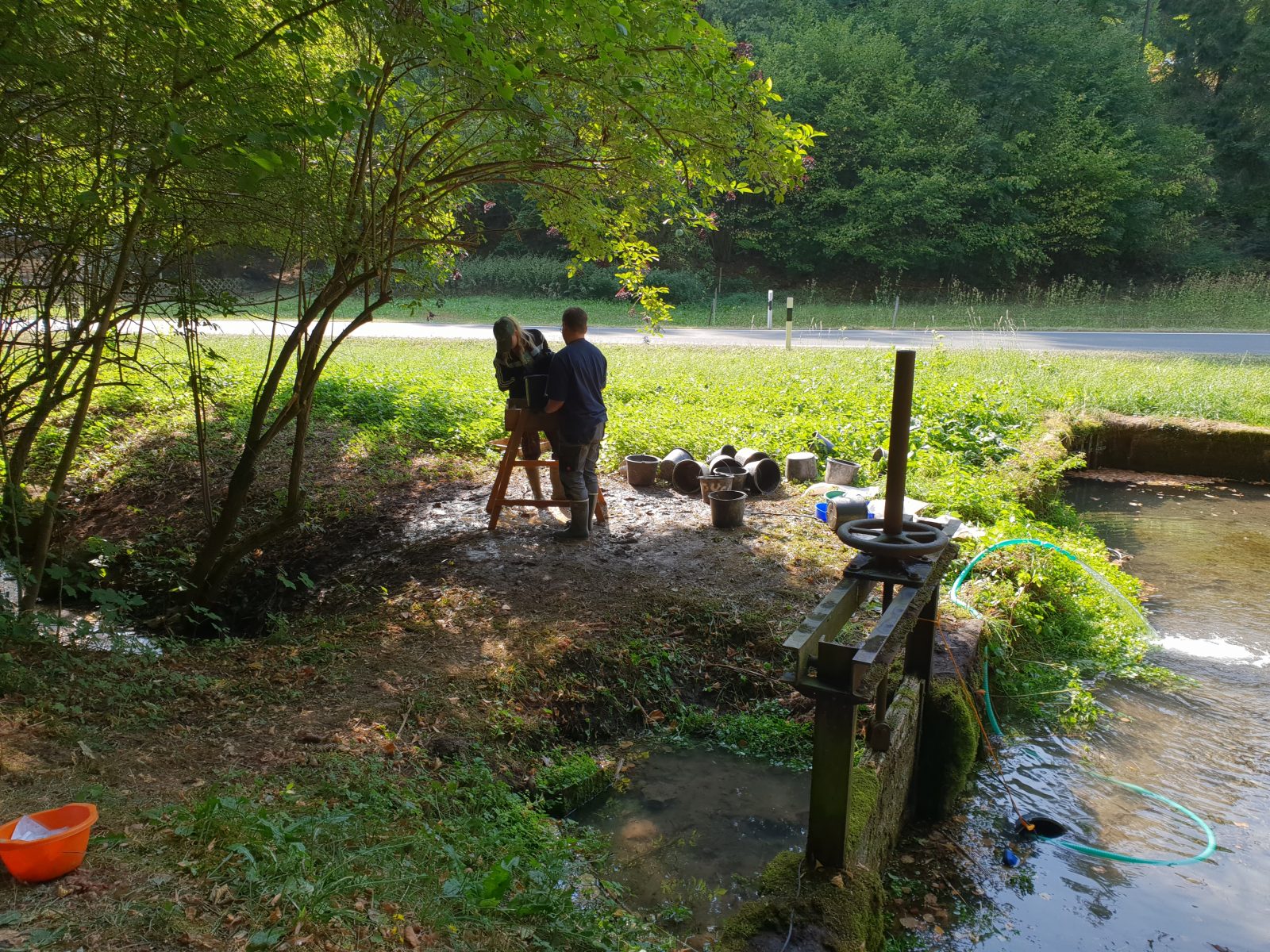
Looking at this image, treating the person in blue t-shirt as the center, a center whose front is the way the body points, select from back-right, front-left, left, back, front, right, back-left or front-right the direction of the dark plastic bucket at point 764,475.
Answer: right

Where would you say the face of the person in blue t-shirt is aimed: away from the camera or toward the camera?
away from the camera

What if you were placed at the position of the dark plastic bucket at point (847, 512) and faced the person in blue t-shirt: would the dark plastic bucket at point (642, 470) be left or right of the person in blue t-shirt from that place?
right

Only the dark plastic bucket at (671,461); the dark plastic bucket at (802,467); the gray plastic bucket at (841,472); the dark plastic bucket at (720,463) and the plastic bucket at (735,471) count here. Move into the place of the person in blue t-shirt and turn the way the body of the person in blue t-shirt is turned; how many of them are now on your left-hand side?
0

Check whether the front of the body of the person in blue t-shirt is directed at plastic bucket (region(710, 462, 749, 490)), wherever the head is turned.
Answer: no

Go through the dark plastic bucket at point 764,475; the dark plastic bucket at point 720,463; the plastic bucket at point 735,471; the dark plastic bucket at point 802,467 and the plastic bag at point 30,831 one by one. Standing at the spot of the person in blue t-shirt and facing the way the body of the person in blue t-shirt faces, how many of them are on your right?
4

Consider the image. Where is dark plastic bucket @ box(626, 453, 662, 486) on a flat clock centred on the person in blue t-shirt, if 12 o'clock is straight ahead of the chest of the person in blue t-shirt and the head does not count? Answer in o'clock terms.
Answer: The dark plastic bucket is roughly at 2 o'clock from the person in blue t-shirt.

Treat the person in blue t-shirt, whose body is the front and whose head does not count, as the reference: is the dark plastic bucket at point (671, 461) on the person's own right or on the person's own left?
on the person's own right

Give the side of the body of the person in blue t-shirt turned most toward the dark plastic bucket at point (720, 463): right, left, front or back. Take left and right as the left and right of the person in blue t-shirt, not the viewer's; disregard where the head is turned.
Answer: right

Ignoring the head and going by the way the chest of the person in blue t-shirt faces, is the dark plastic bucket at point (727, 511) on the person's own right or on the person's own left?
on the person's own right

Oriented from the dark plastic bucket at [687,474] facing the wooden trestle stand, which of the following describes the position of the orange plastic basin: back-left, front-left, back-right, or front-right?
front-left

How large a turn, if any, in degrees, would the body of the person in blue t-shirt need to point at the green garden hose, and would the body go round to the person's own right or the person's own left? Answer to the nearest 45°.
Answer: approximately 180°

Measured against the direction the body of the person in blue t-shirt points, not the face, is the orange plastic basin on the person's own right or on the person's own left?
on the person's own left

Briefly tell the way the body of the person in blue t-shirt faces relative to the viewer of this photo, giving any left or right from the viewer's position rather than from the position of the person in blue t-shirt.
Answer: facing away from the viewer and to the left of the viewer

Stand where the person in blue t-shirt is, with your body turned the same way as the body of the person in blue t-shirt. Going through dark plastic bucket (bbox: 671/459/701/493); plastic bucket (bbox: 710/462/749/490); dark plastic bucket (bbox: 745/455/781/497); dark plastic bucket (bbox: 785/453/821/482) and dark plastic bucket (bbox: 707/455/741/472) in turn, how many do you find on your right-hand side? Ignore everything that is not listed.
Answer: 5

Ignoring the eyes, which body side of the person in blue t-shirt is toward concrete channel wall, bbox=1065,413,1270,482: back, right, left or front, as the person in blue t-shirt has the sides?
right

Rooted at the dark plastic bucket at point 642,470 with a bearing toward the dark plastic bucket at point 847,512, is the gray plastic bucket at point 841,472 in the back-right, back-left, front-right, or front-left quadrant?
front-left

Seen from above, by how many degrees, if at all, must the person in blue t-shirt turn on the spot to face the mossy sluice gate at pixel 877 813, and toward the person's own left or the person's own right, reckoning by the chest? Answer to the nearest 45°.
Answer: approximately 135° to the person's own left

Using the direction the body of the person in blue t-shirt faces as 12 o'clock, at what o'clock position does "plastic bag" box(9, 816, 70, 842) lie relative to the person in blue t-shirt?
The plastic bag is roughly at 8 o'clock from the person in blue t-shirt.
